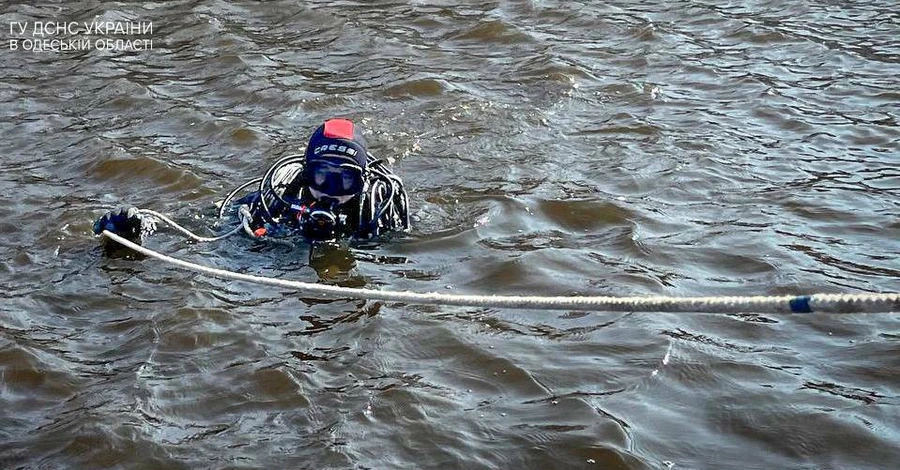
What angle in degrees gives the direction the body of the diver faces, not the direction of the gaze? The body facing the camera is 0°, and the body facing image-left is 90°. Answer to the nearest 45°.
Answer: approximately 0°

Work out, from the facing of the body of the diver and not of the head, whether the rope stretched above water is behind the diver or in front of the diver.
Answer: in front
